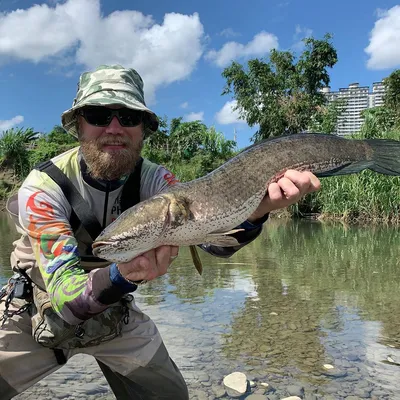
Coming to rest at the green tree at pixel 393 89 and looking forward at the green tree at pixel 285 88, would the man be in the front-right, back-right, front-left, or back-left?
front-left

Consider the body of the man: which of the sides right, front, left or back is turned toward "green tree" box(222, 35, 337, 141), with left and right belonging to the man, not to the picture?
back

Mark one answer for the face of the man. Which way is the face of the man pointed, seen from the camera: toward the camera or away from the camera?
toward the camera

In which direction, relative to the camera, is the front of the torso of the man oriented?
toward the camera

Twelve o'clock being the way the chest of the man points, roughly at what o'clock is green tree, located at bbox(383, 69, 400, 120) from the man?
The green tree is roughly at 7 o'clock from the man.
